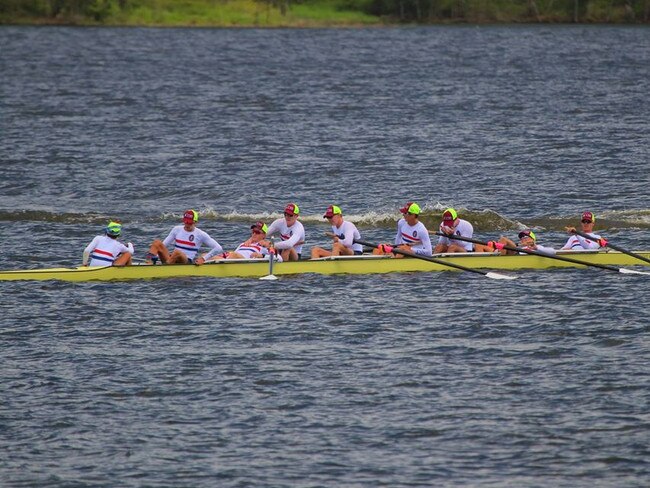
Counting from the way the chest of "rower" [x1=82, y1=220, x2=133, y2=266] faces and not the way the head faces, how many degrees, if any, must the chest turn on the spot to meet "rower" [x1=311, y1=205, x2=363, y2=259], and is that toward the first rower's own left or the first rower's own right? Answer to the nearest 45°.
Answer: approximately 45° to the first rower's own right

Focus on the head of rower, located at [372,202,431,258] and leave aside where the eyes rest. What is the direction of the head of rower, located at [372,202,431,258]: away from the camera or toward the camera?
toward the camera

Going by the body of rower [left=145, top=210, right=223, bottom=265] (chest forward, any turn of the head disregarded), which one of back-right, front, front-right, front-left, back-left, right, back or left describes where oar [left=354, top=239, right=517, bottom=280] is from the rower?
back-left

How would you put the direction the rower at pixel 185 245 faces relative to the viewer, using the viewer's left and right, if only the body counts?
facing the viewer and to the left of the viewer

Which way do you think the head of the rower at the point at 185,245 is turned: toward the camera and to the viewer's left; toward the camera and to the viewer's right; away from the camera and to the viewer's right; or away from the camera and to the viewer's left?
toward the camera and to the viewer's left

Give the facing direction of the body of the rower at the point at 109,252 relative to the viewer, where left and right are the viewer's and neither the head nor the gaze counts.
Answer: facing away from the viewer and to the right of the viewer

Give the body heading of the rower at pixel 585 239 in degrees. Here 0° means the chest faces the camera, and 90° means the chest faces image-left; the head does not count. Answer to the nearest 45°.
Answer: approximately 45°

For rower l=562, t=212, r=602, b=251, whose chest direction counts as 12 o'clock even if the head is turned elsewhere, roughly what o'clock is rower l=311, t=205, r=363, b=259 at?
rower l=311, t=205, r=363, b=259 is roughly at 1 o'clock from rower l=562, t=212, r=602, b=251.

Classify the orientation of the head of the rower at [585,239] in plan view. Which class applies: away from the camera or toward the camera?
toward the camera

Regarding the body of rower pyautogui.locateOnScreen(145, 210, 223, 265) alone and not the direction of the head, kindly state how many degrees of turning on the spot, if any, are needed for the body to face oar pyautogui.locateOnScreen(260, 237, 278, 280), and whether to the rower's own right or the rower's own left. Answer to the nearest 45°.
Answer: approximately 135° to the rower's own left

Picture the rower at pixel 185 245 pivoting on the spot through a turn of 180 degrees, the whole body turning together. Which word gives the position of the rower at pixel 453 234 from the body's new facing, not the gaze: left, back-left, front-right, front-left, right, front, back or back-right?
front-right

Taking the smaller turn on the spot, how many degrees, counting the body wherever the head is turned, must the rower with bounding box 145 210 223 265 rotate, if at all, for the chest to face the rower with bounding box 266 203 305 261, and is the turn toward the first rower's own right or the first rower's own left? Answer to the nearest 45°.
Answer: approximately 135° to the first rower's own left

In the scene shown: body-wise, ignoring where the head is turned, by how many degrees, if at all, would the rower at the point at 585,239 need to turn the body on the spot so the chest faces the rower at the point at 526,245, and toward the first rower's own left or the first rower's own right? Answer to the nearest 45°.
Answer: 0° — they already face them

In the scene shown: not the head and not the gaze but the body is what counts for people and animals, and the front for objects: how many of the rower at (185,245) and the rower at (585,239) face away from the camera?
0
